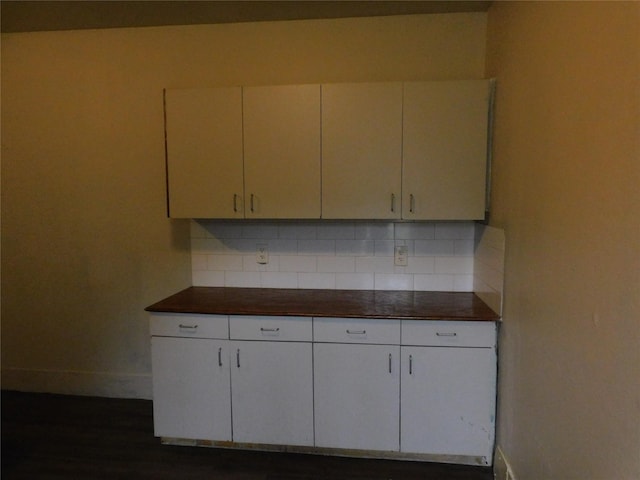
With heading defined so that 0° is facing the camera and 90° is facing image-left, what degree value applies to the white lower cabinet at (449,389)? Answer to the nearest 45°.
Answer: approximately 0°

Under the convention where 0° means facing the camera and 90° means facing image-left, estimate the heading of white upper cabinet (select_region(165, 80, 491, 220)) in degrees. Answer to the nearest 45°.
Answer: approximately 0°

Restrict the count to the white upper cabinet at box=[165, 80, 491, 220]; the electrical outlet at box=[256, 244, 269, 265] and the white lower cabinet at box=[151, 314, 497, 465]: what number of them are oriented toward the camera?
3

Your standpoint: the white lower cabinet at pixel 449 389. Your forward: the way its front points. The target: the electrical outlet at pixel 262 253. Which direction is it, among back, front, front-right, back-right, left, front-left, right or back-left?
right

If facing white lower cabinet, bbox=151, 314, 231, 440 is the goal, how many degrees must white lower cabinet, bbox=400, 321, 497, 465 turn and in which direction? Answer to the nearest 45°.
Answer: approximately 90° to its right
